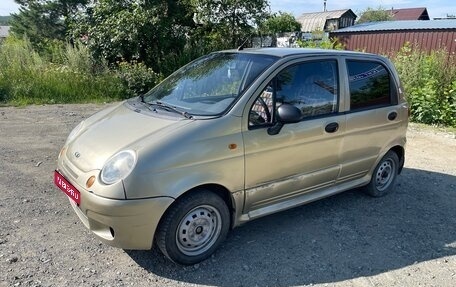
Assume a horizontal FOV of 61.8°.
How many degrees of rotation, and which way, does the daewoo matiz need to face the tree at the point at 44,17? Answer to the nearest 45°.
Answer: approximately 90° to its right

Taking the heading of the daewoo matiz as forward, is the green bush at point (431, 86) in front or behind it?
behind

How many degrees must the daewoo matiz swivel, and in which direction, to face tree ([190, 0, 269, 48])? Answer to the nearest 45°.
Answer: approximately 135° to its right

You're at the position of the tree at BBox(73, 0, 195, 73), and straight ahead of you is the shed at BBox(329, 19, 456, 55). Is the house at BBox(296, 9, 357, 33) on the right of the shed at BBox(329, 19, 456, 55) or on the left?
left

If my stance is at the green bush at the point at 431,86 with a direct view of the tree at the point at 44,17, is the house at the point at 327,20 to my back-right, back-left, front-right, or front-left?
front-right

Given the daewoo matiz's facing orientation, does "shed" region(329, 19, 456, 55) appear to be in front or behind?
behind

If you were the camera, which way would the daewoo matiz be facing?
facing the viewer and to the left of the viewer

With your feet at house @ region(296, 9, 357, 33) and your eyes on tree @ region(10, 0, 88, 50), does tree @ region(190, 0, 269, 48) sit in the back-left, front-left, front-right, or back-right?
front-left

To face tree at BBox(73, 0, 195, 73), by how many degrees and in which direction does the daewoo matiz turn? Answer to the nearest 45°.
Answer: approximately 135° to its right
